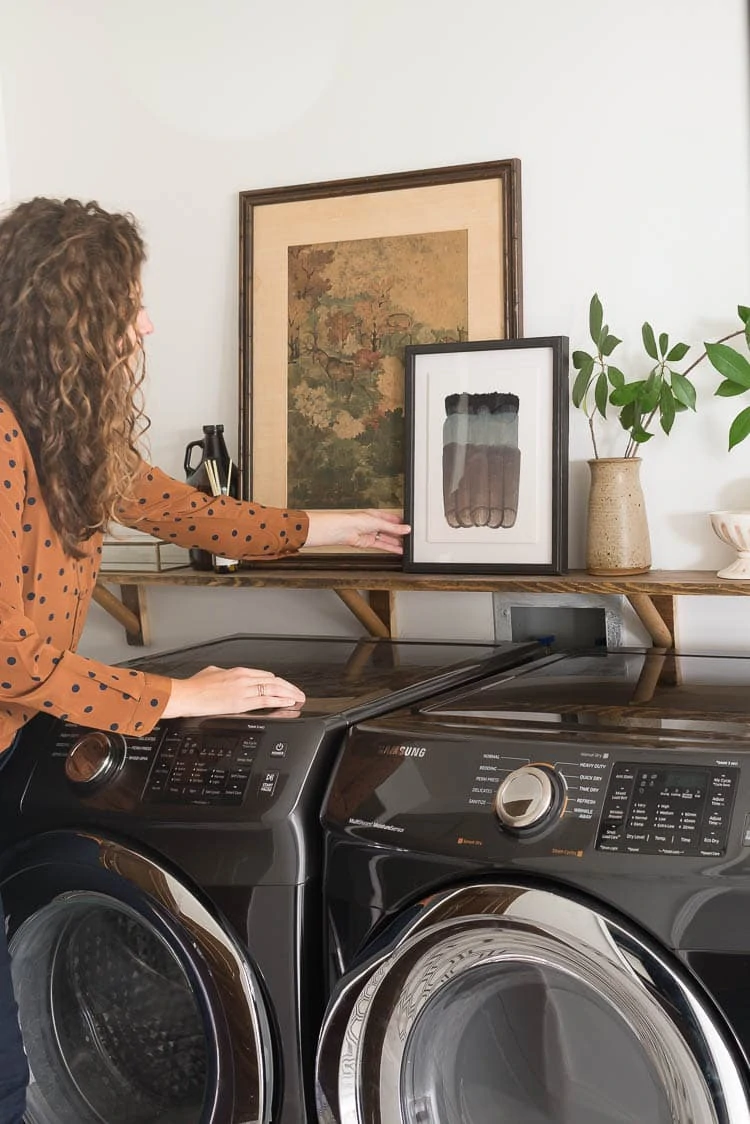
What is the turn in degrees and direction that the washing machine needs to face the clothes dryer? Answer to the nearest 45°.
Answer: approximately 90° to its left

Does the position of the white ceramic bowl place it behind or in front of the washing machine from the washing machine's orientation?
behind

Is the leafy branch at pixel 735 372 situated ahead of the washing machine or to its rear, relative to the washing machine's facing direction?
to the rear

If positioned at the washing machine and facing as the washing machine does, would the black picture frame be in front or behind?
behind

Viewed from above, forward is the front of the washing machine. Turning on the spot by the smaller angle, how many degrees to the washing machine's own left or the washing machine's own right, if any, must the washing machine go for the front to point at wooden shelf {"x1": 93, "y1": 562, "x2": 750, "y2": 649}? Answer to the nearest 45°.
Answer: approximately 180°

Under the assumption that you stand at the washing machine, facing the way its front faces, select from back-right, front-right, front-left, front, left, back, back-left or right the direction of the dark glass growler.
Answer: back-right

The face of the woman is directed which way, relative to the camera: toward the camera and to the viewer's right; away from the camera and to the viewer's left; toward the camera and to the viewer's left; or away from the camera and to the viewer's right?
away from the camera and to the viewer's right

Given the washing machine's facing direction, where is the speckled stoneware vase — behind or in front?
behind

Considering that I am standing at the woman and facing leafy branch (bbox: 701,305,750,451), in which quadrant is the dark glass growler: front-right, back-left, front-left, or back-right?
front-left

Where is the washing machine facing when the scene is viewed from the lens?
facing the viewer and to the left of the viewer
